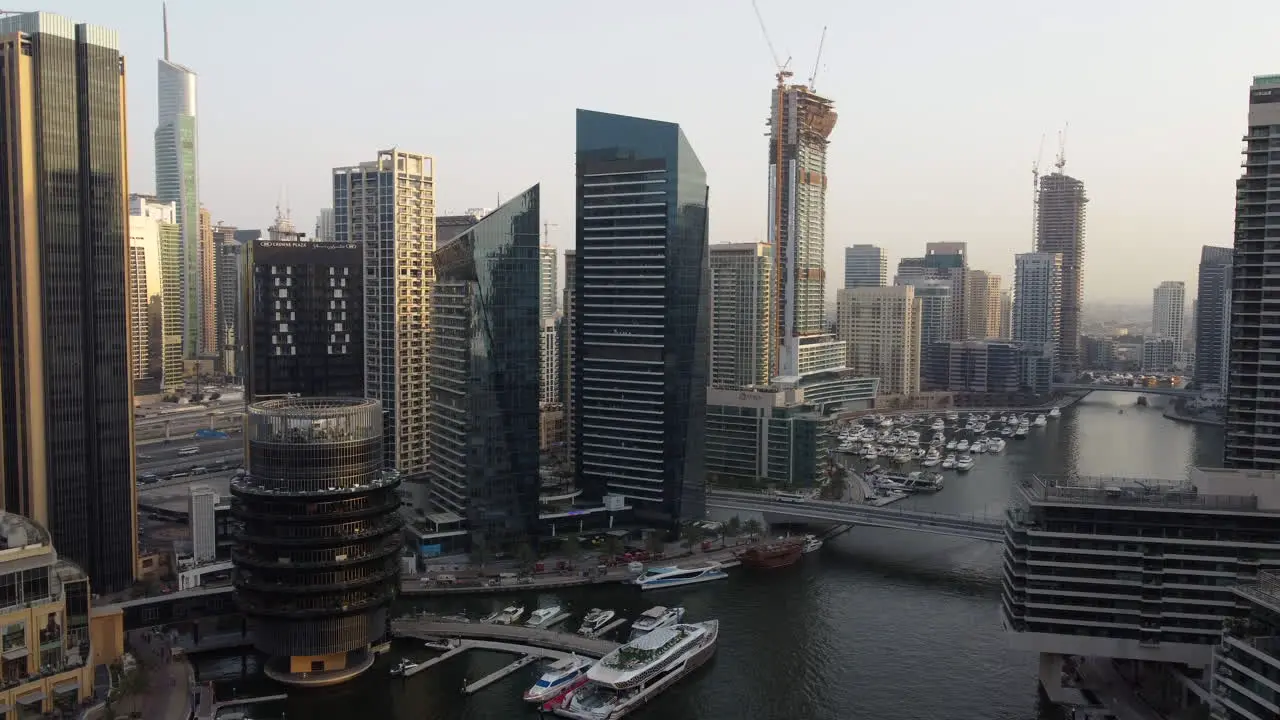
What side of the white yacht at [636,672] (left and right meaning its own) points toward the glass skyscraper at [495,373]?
left

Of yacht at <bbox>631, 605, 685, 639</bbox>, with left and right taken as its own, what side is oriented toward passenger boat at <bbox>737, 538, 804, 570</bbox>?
front

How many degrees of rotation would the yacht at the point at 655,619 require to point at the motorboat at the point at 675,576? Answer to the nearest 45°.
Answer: approximately 45° to its left

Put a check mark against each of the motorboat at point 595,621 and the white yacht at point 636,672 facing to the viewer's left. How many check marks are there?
0

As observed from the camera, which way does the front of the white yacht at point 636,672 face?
facing away from the viewer and to the right of the viewer

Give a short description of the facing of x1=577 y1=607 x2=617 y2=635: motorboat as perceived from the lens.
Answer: facing away from the viewer and to the right of the viewer

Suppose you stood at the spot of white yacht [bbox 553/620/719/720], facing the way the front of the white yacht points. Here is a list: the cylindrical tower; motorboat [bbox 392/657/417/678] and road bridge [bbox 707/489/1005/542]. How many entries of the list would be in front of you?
1

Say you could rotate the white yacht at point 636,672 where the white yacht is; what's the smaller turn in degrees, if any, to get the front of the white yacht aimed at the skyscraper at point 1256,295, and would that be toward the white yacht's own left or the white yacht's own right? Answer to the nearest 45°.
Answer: approximately 45° to the white yacht's own right

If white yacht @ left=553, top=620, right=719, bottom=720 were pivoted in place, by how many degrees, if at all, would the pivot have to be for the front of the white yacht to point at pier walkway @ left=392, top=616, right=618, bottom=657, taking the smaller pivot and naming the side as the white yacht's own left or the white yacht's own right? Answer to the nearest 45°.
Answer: approximately 90° to the white yacht's own left

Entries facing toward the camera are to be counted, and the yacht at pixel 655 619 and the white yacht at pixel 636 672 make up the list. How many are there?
0

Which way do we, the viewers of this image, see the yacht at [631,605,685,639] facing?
facing away from the viewer and to the right of the viewer

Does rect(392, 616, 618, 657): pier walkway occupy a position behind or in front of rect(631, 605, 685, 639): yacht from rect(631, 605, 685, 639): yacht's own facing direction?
behind
